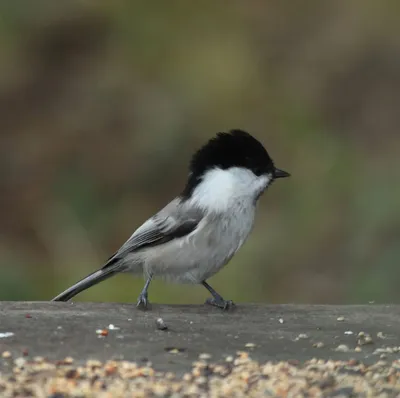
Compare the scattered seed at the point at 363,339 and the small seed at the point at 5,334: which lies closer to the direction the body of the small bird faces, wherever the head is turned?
the scattered seed

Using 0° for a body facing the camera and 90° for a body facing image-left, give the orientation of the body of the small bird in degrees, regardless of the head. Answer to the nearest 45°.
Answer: approximately 270°

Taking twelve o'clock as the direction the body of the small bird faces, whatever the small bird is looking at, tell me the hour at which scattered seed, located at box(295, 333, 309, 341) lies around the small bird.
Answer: The scattered seed is roughly at 2 o'clock from the small bird.

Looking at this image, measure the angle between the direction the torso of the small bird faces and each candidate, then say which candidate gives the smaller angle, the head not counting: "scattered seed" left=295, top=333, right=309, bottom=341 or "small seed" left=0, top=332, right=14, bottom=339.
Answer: the scattered seed

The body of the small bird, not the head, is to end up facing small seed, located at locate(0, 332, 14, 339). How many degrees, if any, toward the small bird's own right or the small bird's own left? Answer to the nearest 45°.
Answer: approximately 135° to the small bird's own right

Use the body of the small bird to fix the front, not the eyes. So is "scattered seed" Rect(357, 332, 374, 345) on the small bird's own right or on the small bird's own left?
on the small bird's own right

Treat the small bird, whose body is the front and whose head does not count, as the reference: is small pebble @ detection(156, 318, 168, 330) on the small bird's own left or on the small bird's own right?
on the small bird's own right

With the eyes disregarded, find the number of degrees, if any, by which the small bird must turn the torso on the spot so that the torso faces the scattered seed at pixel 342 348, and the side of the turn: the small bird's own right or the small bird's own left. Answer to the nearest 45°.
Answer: approximately 45° to the small bird's own right
